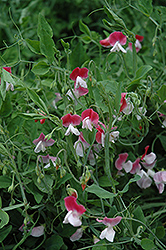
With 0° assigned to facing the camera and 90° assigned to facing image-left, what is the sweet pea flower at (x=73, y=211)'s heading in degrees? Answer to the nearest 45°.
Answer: approximately 45°

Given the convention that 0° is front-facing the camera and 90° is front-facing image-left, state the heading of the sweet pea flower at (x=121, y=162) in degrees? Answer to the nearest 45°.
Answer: approximately 315°

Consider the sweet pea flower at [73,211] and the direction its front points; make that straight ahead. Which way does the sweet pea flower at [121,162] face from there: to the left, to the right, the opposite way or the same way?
to the left
